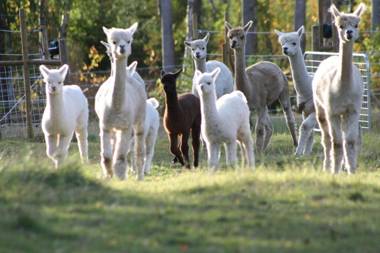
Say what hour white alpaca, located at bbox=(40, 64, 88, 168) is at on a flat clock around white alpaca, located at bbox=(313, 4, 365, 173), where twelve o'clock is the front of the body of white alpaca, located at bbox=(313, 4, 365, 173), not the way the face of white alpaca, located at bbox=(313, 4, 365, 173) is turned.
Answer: white alpaca, located at bbox=(40, 64, 88, 168) is roughly at 3 o'clock from white alpaca, located at bbox=(313, 4, 365, 173).

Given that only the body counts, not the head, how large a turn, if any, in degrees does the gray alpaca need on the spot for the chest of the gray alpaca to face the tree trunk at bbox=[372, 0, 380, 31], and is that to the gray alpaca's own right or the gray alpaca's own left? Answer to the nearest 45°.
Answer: approximately 135° to the gray alpaca's own right

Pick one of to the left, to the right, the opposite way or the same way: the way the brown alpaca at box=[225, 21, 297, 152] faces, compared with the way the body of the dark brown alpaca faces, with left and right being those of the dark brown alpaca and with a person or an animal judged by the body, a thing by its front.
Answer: the same way

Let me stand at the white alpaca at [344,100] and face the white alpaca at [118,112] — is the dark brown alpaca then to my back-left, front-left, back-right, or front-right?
front-right

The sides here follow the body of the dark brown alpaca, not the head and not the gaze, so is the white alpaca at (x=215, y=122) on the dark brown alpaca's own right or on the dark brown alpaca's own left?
on the dark brown alpaca's own left

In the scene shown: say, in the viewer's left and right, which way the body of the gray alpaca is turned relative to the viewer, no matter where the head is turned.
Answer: facing the viewer and to the left of the viewer

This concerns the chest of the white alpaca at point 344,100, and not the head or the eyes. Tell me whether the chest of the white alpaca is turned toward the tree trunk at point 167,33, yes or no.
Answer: no

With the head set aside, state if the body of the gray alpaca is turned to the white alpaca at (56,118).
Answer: yes

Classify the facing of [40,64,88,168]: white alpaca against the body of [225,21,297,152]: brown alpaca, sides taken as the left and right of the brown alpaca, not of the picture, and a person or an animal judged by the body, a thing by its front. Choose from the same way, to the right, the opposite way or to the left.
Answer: the same way

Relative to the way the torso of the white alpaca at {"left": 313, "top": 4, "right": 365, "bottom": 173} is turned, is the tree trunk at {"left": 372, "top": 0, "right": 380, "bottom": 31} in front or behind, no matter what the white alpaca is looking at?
behind

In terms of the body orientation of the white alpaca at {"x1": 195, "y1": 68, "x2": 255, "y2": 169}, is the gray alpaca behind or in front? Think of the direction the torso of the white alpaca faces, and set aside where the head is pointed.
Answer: behind

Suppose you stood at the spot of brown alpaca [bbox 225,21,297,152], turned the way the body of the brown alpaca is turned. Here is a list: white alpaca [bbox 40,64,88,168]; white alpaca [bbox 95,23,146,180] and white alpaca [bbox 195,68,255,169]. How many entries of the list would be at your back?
0

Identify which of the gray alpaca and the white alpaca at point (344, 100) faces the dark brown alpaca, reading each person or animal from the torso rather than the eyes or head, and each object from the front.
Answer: the gray alpaca

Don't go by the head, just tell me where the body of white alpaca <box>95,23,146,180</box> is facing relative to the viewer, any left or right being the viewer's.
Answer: facing the viewer
